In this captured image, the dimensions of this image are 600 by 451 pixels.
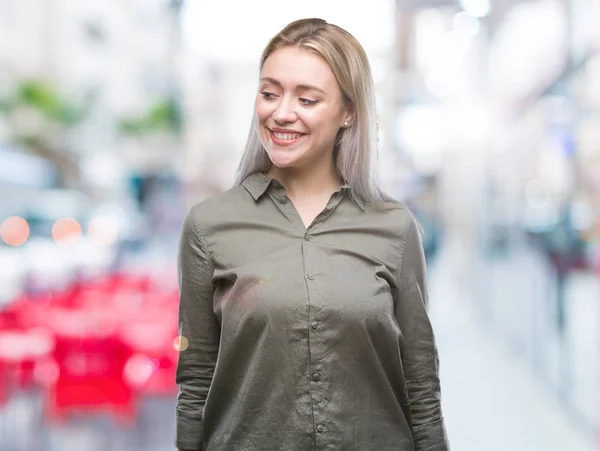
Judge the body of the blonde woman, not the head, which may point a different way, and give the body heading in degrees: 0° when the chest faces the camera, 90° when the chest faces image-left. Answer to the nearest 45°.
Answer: approximately 0°

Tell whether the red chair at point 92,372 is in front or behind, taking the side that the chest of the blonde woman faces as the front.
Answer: behind
